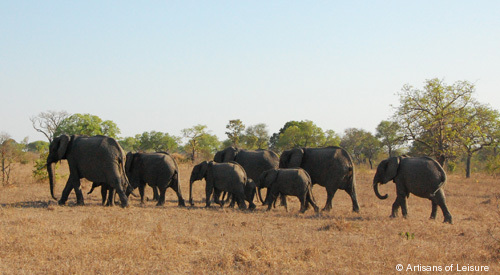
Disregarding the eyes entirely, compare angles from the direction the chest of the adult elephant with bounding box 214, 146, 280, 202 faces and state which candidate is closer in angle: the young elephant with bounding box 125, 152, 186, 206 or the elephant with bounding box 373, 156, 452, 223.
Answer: the young elephant

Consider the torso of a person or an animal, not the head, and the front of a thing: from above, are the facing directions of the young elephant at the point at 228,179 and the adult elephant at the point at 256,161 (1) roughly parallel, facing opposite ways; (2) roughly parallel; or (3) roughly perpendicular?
roughly parallel

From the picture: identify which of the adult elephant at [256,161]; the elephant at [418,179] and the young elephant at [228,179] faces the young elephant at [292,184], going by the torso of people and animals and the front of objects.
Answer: the elephant at [418,179]

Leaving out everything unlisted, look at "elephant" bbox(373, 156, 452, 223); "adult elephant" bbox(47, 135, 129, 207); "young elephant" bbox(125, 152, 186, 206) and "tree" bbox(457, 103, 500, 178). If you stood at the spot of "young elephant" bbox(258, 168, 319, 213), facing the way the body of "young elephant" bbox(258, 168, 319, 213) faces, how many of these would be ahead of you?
2

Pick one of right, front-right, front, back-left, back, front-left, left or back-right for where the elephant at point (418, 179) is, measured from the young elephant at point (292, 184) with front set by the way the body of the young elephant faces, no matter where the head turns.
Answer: back

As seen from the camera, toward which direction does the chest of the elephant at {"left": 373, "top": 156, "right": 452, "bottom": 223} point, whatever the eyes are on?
to the viewer's left

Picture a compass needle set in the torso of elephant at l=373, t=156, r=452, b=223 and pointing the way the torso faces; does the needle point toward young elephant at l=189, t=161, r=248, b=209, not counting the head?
yes

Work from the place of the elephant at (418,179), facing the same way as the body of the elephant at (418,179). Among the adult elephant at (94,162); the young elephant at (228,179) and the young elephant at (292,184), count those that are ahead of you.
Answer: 3

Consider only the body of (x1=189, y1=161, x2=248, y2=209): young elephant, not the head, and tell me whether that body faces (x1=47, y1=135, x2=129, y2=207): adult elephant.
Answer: yes

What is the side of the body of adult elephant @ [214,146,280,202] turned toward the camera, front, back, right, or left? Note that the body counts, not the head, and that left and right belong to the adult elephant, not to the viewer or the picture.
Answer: left

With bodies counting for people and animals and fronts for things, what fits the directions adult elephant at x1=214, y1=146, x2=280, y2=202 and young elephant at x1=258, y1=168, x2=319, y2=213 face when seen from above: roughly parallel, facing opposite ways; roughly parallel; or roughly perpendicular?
roughly parallel

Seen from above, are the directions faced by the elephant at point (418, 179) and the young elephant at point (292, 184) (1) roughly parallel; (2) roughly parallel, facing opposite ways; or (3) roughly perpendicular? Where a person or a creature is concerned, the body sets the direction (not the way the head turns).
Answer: roughly parallel

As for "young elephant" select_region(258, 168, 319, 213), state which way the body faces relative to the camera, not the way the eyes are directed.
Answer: to the viewer's left

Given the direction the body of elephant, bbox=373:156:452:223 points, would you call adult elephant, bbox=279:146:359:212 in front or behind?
in front

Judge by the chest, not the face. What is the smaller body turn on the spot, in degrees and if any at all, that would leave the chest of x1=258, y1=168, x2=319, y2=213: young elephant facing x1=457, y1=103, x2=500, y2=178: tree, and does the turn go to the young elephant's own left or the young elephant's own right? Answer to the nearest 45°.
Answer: approximately 135° to the young elephant's own right

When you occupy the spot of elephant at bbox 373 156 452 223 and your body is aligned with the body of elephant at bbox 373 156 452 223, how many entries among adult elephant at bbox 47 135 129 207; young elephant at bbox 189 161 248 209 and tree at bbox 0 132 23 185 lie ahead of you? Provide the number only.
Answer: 3
